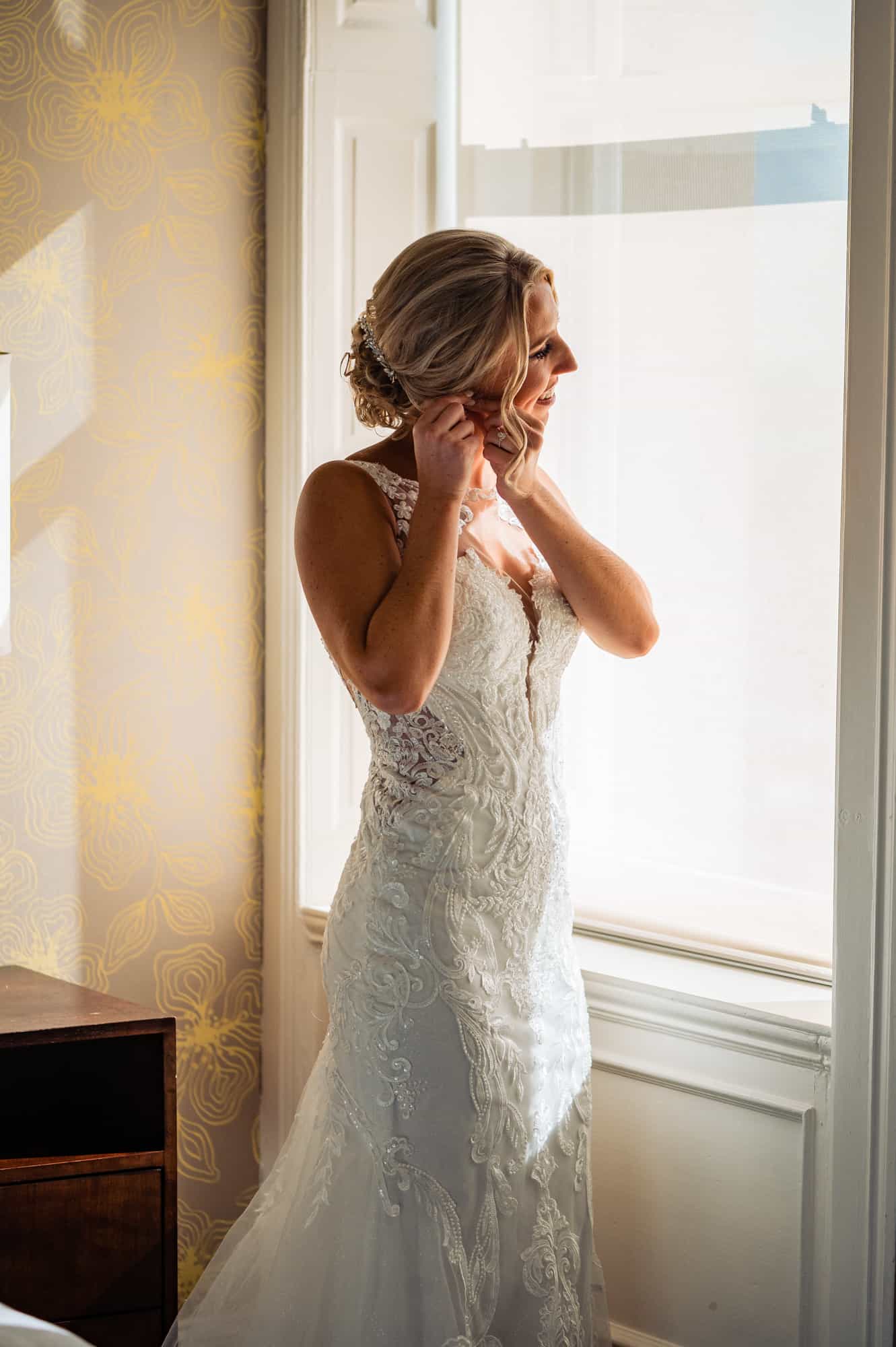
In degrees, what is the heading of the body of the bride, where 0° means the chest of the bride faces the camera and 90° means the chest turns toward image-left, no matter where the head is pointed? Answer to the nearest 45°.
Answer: approximately 315°

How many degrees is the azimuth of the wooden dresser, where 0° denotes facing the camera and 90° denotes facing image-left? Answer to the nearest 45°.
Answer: approximately 315°

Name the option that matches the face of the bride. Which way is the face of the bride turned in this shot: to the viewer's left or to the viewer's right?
to the viewer's right

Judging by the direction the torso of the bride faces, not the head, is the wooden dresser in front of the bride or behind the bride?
behind
